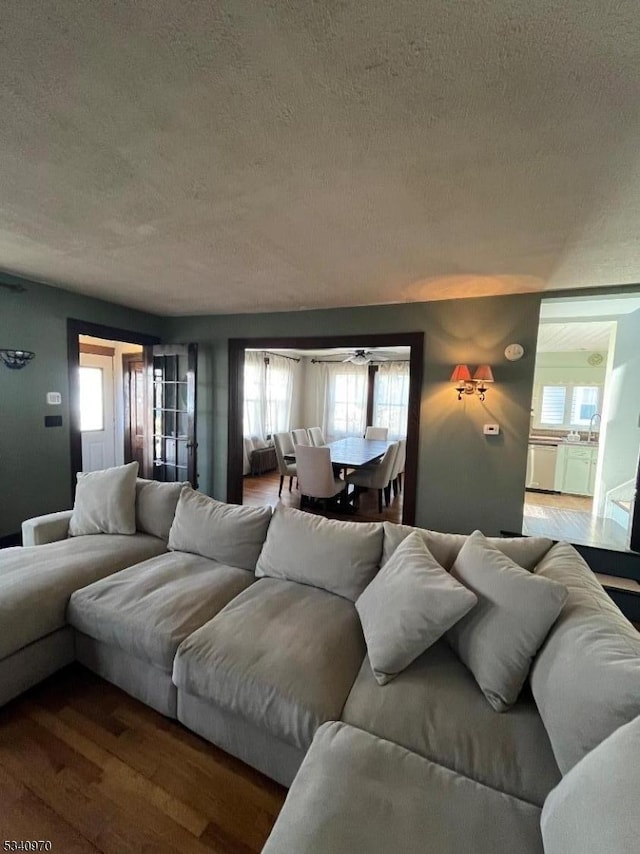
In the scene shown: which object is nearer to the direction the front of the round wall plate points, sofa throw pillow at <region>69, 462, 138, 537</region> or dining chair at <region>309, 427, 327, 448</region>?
the sofa throw pillow

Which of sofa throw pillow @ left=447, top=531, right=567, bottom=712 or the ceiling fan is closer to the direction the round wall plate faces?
the sofa throw pillow

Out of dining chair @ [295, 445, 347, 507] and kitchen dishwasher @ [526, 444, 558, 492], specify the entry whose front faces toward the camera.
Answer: the kitchen dishwasher

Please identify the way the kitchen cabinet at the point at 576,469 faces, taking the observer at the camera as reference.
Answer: facing the viewer

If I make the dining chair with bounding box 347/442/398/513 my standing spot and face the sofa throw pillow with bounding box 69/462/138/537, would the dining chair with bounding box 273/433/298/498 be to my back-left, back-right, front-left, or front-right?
front-right

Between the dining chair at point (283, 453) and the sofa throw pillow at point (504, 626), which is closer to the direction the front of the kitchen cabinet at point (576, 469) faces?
the sofa throw pillow

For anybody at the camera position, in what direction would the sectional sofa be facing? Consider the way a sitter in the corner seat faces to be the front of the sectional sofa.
facing the viewer and to the left of the viewer

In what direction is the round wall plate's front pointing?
toward the camera

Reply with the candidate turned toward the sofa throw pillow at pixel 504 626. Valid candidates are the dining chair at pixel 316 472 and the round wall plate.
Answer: the round wall plate

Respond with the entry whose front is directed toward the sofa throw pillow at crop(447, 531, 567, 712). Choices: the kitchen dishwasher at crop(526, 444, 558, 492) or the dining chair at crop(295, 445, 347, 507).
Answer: the kitchen dishwasher

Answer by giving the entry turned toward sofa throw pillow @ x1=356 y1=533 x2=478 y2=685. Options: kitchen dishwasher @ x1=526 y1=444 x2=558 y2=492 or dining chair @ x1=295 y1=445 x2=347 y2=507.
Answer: the kitchen dishwasher

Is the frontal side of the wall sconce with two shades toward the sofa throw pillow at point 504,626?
yes

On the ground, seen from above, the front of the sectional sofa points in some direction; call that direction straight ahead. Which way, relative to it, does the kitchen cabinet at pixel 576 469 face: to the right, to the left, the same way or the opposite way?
the same way

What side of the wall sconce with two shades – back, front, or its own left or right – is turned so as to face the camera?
front

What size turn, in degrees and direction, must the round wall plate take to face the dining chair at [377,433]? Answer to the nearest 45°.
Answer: approximately 135° to its right

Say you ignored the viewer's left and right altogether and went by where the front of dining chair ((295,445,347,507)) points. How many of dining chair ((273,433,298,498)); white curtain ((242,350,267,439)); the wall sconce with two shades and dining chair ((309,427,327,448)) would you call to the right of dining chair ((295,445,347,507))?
1

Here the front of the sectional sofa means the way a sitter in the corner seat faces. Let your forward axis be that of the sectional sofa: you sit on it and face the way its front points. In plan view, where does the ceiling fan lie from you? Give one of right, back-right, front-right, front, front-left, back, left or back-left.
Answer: back-right

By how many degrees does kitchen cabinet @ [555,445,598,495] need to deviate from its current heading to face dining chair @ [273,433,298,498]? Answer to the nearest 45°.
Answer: approximately 45° to its right

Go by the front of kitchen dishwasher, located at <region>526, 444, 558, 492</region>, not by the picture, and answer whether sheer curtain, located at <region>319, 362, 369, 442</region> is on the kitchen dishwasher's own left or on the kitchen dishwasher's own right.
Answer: on the kitchen dishwasher's own right

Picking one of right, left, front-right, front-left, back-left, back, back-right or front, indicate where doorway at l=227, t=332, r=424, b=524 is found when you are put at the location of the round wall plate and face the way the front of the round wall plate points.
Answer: right
